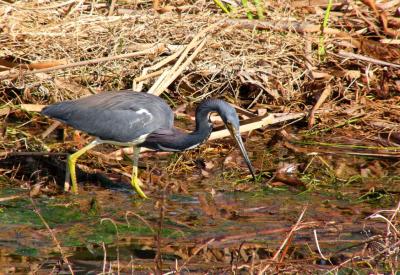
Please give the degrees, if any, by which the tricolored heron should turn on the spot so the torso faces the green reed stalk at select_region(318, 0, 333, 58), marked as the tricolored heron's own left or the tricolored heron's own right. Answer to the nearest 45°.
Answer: approximately 45° to the tricolored heron's own left

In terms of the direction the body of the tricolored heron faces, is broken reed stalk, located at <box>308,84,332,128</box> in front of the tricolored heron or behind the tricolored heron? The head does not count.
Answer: in front

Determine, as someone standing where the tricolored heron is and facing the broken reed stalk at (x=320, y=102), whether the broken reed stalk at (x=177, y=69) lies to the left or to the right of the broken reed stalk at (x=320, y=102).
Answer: left

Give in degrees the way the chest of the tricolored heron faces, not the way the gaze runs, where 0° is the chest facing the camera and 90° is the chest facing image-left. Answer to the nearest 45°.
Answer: approximately 270°

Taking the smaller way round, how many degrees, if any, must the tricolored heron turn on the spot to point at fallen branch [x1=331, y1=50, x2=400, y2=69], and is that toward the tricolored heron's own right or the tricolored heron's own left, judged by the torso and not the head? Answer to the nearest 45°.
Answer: approximately 45° to the tricolored heron's own left
